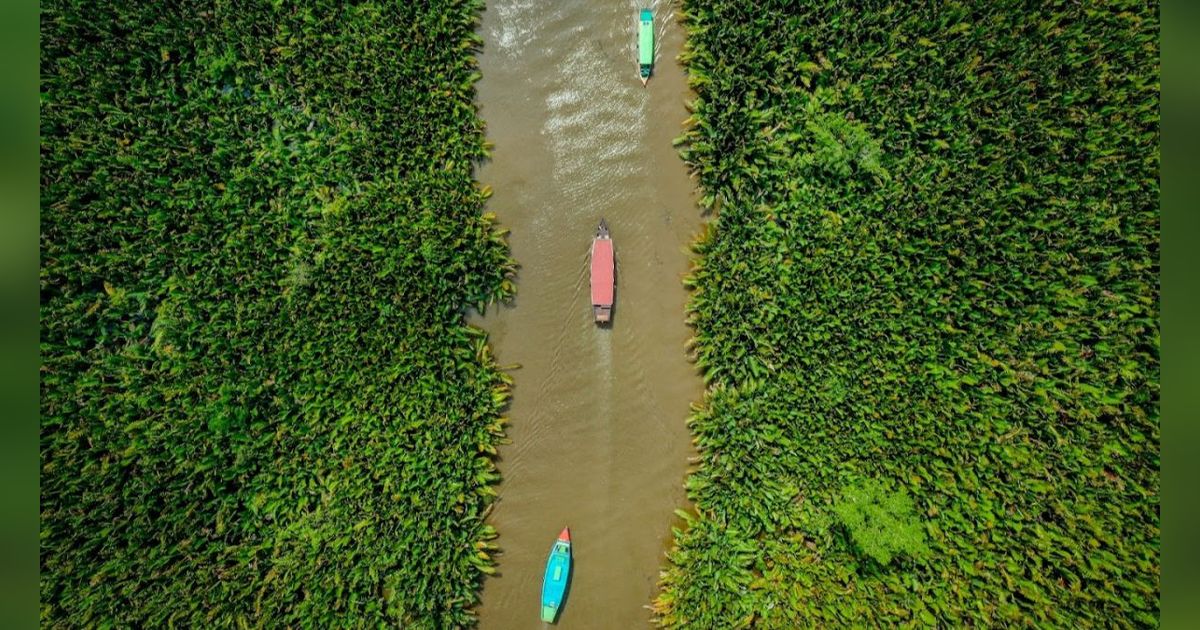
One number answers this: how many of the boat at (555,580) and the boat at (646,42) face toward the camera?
1

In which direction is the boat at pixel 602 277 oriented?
away from the camera

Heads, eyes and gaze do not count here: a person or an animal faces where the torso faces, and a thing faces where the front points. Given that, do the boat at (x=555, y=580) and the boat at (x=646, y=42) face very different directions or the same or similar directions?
very different directions

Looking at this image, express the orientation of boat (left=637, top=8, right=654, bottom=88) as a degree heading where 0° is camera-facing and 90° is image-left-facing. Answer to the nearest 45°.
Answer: approximately 0°

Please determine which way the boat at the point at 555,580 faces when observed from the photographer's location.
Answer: facing away from the viewer

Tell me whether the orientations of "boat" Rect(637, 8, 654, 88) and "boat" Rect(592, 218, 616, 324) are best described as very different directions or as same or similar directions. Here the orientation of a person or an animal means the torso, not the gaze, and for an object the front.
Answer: very different directions
